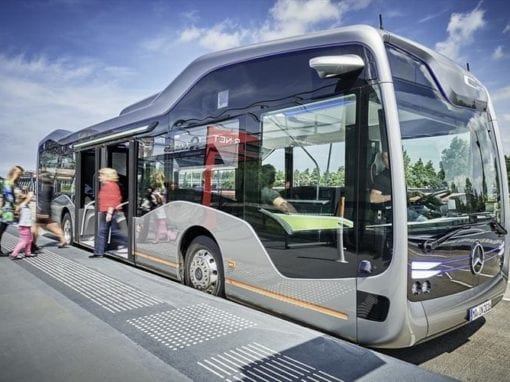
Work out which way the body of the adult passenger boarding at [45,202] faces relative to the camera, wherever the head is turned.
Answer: to the viewer's right

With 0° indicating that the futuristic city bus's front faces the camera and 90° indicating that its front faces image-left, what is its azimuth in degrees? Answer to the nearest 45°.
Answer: approximately 315°

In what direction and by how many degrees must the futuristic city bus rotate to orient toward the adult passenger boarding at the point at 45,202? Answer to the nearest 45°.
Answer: approximately 180°

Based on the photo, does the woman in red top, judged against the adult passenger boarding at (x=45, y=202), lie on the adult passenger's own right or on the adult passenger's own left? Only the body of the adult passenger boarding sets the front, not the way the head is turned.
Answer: on the adult passenger's own right

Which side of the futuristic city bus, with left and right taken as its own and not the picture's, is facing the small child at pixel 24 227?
back
